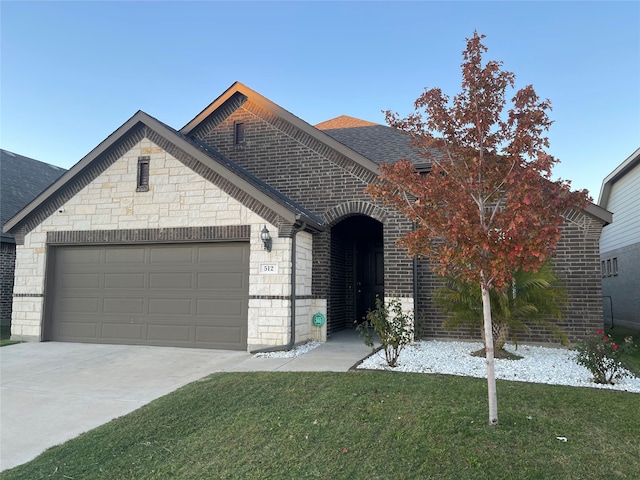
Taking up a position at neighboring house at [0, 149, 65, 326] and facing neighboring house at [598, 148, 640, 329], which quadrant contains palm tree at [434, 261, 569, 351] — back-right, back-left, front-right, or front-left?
front-right

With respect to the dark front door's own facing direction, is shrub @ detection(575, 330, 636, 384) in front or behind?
in front

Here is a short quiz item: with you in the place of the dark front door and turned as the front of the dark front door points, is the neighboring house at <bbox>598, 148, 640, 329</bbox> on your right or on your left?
on your left

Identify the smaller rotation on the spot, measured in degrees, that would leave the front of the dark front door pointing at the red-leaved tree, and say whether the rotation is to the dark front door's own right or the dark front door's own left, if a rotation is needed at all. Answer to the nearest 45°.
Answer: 0° — it already faces it

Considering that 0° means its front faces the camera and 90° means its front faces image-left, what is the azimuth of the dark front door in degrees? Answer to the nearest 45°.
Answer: approximately 0°

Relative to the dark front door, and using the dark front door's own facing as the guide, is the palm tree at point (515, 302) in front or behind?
in front

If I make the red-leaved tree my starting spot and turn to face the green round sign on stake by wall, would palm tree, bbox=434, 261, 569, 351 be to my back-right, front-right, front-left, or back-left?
front-right

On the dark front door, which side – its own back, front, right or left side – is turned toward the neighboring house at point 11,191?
right

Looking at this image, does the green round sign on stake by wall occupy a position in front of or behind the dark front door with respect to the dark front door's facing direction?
in front
